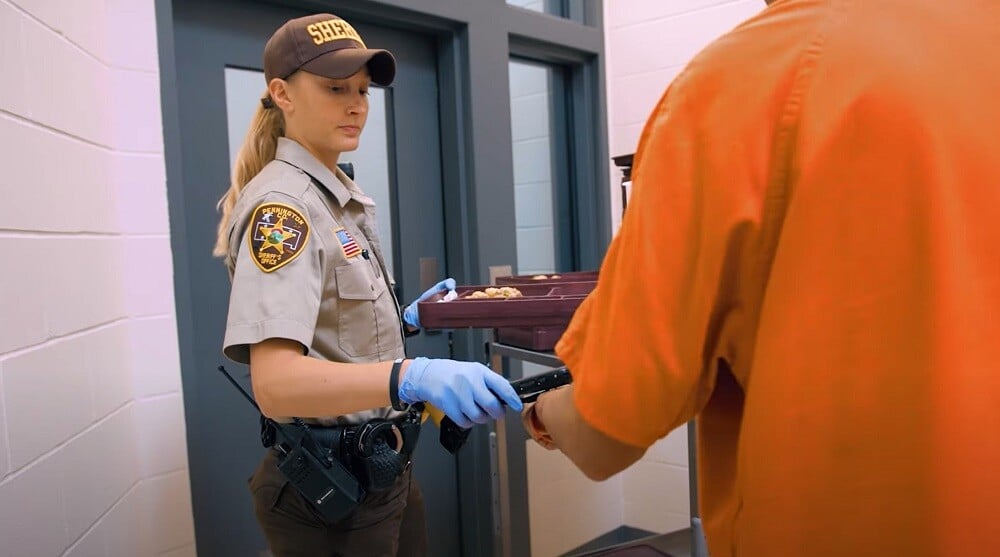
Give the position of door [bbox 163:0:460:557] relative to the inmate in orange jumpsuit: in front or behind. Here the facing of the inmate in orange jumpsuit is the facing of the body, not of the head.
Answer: in front

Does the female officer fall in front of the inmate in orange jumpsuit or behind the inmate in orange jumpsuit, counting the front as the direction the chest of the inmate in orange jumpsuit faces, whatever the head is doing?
in front

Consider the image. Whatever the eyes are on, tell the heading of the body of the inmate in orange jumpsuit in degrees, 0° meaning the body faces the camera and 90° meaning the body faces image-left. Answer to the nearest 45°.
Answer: approximately 135°
